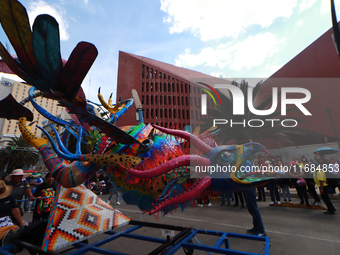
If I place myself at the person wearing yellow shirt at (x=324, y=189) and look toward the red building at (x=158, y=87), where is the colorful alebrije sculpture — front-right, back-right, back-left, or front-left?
back-left

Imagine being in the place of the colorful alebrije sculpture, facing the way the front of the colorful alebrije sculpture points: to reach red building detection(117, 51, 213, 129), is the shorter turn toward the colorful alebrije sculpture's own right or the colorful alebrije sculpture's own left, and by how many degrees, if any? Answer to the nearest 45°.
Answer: approximately 90° to the colorful alebrije sculpture's own left

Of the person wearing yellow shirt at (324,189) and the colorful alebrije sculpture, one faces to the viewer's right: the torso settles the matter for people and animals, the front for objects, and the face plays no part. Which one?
the colorful alebrije sculpture

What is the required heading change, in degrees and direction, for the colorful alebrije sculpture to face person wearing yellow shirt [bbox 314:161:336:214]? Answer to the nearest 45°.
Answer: approximately 45° to its left

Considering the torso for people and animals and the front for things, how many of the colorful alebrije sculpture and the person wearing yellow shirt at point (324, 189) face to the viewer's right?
1

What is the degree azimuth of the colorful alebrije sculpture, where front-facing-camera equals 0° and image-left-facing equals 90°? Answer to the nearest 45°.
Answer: approximately 270°
